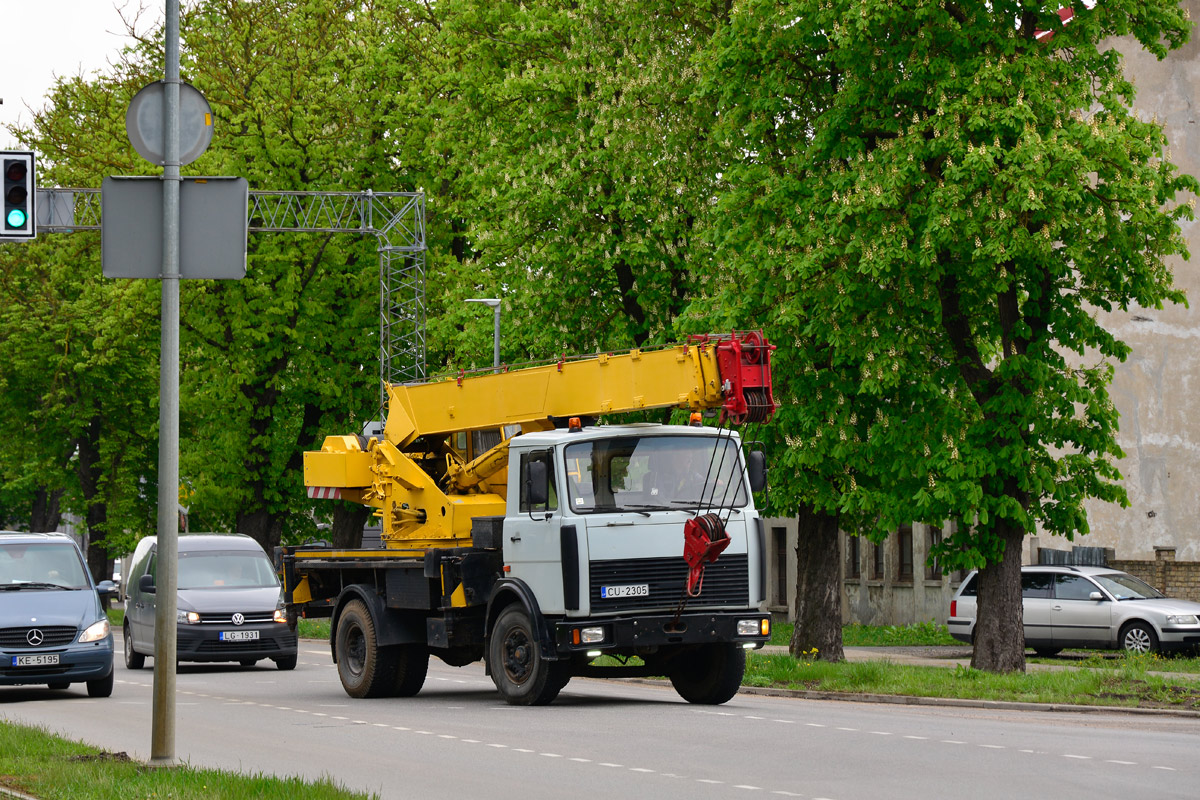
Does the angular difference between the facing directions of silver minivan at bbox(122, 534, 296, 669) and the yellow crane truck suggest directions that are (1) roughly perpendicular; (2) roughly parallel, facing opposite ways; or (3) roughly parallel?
roughly parallel

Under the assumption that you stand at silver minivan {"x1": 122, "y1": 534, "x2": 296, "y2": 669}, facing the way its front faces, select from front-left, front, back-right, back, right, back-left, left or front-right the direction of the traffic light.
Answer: front-right

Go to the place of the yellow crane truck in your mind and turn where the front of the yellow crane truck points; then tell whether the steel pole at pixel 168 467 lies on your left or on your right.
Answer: on your right

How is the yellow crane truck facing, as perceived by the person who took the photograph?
facing the viewer and to the right of the viewer

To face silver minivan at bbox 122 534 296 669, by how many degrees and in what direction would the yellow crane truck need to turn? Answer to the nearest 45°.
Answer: approximately 180°

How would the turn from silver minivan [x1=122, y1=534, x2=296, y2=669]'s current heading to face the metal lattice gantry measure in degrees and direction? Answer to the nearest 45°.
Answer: approximately 135° to its left

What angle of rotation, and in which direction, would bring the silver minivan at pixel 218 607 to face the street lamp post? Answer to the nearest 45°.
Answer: approximately 90° to its left

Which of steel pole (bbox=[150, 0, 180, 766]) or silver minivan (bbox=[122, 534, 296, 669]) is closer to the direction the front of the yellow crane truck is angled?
the steel pole

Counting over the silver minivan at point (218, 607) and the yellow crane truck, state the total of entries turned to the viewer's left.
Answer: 0
